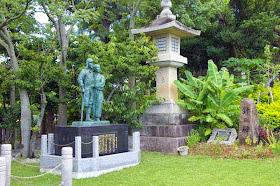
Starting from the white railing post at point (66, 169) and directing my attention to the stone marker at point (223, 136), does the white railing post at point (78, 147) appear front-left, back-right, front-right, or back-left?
front-left

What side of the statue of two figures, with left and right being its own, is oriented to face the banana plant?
left

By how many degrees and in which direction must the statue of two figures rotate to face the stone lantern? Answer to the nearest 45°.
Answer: approximately 90° to its left

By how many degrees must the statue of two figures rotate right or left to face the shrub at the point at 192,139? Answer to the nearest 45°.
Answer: approximately 90° to its left

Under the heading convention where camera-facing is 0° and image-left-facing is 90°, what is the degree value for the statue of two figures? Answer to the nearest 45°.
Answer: approximately 315°

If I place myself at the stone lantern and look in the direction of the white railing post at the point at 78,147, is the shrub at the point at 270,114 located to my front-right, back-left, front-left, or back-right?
back-left

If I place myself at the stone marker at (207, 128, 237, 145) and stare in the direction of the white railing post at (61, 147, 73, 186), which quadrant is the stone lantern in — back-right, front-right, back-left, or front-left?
front-right

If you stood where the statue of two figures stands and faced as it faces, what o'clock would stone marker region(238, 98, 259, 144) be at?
The stone marker is roughly at 10 o'clock from the statue of two figures.

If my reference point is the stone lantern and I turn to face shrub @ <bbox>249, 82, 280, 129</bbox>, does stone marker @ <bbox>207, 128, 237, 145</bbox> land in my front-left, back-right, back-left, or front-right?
front-right
